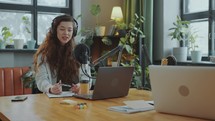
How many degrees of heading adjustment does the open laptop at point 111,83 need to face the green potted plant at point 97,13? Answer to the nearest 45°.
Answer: approximately 45° to its right

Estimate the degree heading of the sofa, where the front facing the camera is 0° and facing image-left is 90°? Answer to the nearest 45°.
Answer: approximately 0°

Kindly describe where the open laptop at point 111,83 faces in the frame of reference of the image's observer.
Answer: facing away from the viewer and to the left of the viewer

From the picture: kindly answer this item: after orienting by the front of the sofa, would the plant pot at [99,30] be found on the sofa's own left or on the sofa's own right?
on the sofa's own left

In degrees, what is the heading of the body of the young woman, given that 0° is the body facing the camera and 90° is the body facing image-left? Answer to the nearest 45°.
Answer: approximately 315°

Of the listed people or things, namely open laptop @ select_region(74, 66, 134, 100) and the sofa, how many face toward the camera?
1

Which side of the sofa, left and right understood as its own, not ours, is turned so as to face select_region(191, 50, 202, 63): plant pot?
left
